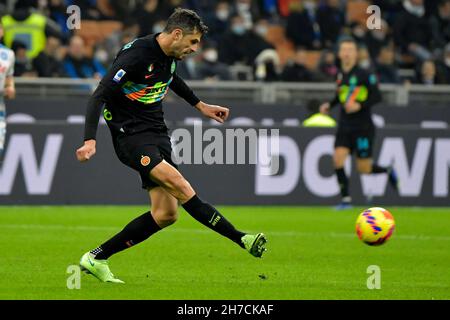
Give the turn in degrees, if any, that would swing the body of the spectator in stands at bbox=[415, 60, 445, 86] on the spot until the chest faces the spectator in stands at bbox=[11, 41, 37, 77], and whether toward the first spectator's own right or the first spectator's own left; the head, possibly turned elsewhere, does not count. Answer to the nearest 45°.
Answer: approximately 45° to the first spectator's own right

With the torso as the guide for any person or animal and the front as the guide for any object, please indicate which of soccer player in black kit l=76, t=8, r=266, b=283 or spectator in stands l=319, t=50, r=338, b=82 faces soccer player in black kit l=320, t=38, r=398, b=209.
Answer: the spectator in stands

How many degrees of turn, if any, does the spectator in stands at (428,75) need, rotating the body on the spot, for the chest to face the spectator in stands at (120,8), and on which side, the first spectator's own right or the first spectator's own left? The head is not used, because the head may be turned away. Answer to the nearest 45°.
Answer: approximately 90° to the first spectator's own right

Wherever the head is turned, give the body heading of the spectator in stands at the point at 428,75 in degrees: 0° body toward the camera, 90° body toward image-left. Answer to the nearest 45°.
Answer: approximately 0°

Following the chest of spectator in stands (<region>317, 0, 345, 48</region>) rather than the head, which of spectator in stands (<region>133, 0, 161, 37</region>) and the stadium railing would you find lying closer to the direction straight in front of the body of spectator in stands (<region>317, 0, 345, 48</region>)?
the stadium railing

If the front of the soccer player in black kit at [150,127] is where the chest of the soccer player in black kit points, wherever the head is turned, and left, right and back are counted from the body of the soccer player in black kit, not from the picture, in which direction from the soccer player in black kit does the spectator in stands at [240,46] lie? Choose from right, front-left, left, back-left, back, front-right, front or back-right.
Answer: back-left

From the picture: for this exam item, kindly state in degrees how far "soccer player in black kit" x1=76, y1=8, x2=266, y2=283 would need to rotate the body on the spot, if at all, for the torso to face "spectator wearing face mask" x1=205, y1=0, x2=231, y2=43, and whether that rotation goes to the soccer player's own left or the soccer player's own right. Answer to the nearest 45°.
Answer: approximately 135° to the soccer player's own left
